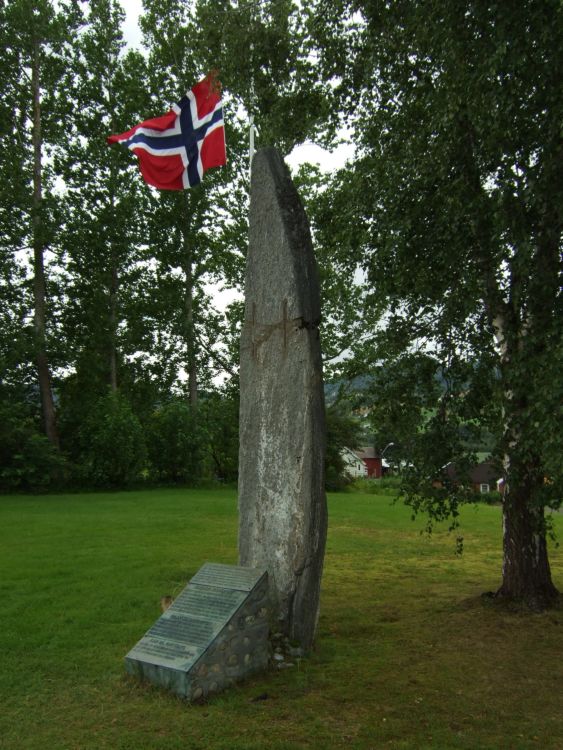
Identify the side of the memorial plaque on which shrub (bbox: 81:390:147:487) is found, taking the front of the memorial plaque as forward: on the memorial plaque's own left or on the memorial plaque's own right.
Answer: on the memorial plaque's own right

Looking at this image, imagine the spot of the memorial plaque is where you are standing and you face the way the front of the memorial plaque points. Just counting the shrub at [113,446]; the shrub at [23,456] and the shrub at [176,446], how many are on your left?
0

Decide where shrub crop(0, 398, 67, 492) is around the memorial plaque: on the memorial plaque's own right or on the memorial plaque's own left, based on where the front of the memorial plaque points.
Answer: on the memorial plaque's own right

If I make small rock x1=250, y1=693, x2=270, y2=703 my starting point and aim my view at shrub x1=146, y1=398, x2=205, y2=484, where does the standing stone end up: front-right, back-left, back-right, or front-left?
front-right

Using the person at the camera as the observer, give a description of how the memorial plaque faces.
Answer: facing the viewer and to the left of the viewer

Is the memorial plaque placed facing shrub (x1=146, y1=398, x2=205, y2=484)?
no

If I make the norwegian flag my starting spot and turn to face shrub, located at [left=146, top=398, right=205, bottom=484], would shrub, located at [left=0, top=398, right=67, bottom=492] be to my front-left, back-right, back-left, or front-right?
front-left
